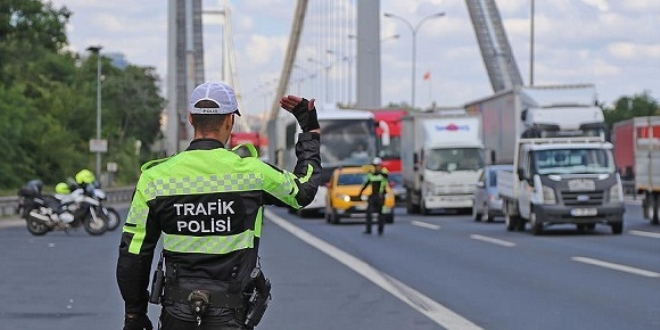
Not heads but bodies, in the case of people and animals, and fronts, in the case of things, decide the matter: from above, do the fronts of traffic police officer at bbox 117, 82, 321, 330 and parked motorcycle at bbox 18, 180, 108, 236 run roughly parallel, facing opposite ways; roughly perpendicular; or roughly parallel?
roughly perpendicular

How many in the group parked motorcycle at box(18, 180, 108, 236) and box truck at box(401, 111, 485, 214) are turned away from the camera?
0

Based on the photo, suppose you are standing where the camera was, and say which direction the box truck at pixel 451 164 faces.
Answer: facing the viewer

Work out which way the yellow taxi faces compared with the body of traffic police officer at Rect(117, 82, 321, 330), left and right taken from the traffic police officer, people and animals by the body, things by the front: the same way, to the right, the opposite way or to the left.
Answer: the opposite way

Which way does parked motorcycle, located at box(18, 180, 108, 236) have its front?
to the viewer's right

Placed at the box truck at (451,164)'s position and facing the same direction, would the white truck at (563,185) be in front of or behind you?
in front

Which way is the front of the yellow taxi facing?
toward the camera

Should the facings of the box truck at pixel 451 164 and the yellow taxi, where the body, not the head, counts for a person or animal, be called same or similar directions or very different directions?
same or similar directions

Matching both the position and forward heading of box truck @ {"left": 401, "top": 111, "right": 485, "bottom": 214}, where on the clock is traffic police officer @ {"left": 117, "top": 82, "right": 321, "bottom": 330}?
The traffic police officer is roughly at 12 o'clock from the box truck.

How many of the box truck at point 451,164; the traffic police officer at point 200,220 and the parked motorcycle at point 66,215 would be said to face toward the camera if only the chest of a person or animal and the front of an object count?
1

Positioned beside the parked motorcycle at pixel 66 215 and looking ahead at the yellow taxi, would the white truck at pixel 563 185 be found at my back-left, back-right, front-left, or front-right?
front-right

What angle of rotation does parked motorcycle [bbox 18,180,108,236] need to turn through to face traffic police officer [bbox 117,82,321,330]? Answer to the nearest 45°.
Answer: approximately 90° to its right

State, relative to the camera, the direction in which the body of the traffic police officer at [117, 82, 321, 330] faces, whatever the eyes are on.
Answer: away from the camera

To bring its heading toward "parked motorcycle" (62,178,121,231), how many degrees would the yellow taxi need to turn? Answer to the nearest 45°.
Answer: approximately 45° to its right
